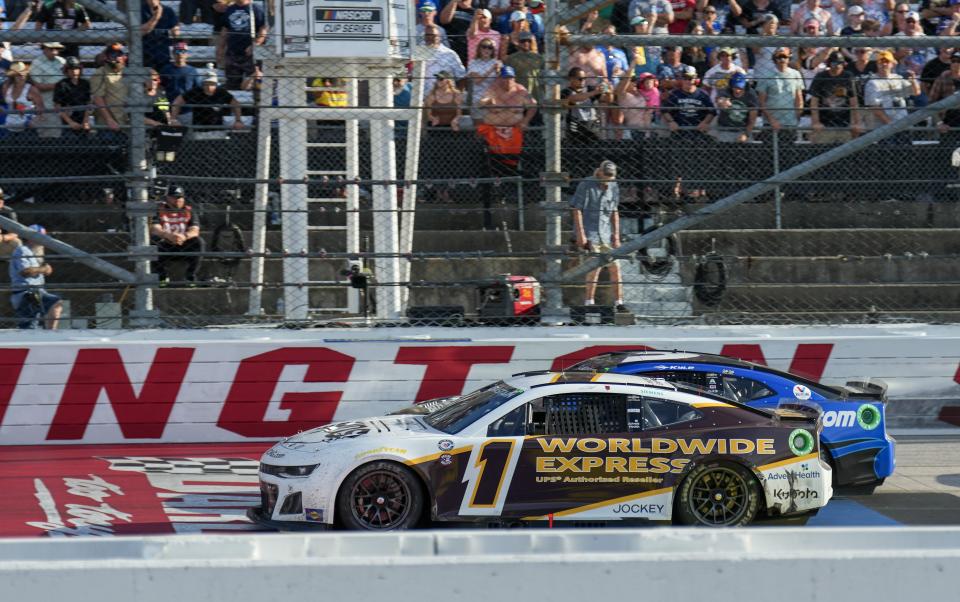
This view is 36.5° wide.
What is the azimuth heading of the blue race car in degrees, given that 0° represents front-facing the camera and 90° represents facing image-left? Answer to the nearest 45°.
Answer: approximately 90°

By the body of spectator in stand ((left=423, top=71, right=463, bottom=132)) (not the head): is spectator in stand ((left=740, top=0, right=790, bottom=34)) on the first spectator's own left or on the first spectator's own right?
on the first spectator's own left

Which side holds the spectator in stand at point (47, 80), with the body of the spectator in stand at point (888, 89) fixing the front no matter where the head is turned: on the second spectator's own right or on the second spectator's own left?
on the second spectator's own right

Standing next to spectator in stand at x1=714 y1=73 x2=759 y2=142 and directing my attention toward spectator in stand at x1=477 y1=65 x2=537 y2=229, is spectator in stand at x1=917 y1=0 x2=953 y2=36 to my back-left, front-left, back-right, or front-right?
back-right

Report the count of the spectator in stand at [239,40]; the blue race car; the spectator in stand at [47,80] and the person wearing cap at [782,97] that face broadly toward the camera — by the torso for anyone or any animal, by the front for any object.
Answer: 3

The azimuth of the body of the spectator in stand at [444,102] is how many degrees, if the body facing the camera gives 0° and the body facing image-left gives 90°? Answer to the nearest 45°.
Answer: approximately 0°

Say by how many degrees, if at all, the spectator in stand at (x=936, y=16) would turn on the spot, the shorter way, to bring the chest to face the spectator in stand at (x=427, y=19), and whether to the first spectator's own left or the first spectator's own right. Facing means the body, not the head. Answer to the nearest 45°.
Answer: approximately 45° to the first spectator's own right

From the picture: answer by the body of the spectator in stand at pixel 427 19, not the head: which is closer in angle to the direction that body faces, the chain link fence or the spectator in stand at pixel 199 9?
the chain link fence

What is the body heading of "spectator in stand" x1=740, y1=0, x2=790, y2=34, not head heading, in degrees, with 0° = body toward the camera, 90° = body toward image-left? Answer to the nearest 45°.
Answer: approximately 0°

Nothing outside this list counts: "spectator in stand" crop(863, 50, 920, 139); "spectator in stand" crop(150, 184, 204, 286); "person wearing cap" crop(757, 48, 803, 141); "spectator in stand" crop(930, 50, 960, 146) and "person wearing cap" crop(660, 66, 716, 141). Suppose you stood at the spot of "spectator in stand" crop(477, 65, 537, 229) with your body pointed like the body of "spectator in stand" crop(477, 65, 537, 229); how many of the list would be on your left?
4
